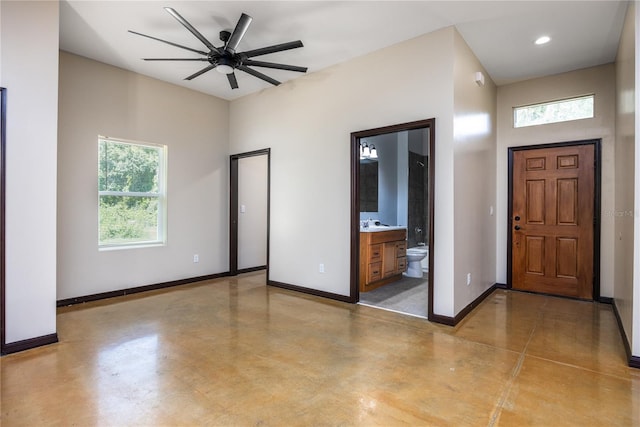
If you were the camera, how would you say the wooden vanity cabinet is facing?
facing the viewer and to the right of the viewer

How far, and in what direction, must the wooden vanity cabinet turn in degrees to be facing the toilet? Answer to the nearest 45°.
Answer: approximately 90° to its left

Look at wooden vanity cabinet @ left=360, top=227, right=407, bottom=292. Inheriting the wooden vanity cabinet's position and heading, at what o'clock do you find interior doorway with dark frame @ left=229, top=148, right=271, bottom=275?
The interior doorway with dark frame is roughly at 5 o'clock from the wooden vanity cabinet.

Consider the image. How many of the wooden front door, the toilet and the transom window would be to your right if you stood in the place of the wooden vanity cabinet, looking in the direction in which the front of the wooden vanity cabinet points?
0

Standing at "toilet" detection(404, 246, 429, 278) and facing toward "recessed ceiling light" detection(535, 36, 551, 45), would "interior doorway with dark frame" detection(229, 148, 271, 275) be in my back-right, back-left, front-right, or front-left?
back-right

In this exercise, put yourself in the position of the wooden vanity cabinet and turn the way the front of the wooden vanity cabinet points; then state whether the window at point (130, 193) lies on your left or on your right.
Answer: on your right

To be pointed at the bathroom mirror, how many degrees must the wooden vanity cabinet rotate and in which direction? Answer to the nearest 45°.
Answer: approximately 135° to its left

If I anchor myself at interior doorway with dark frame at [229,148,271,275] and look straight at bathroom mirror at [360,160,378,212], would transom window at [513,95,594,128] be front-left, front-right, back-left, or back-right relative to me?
front-right

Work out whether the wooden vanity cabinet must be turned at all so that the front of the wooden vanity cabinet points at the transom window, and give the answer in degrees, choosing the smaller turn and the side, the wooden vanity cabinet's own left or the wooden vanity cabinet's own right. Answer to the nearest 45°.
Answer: approximately 45° to the wooden vanity cabinet's own left

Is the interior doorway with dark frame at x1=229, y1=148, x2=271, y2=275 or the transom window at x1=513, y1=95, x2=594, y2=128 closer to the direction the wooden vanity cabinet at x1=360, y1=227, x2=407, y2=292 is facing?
the transom window
